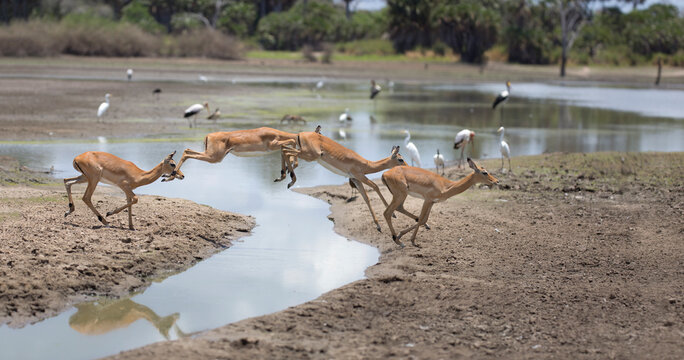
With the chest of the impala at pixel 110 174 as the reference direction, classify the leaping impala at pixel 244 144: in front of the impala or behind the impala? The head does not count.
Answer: in front

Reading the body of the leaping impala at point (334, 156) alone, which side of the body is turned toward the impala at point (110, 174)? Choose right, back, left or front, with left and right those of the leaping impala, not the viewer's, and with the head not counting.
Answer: back

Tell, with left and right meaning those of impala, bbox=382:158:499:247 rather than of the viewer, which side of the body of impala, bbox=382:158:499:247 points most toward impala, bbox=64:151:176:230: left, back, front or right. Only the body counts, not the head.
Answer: back

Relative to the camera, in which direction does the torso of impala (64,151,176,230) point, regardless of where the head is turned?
to the viewer's right

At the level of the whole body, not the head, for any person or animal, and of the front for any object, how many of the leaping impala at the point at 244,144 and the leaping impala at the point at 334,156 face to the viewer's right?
2

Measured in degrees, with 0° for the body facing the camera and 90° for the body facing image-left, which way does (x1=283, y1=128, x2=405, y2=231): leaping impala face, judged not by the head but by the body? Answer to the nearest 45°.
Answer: approximately 270°

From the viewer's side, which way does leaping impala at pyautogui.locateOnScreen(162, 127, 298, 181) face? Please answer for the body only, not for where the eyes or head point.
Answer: to the viewer's right

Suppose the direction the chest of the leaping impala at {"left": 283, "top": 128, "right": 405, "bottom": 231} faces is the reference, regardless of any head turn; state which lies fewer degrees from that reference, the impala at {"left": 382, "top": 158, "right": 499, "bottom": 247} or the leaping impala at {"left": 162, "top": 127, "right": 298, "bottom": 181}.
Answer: the impala

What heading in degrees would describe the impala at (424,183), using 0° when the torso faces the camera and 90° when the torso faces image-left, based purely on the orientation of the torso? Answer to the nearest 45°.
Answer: approximately 270°

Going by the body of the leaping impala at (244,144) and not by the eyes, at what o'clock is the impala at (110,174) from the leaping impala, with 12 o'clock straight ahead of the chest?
The impala is roughly at 5 o'clock from the leaping impala.
